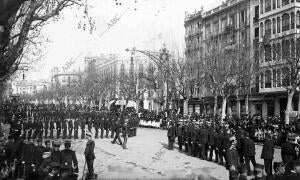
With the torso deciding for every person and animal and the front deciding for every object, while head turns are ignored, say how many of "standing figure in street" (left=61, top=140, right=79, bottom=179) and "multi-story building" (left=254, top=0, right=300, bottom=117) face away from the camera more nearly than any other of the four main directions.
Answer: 1

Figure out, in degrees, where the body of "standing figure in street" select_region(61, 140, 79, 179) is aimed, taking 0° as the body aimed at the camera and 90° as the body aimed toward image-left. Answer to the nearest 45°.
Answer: approximately 180°

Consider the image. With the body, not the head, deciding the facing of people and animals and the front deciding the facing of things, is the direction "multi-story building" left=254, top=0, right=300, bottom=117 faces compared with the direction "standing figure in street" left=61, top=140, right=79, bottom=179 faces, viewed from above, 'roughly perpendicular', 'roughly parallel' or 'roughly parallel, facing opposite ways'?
roughly perpendicular

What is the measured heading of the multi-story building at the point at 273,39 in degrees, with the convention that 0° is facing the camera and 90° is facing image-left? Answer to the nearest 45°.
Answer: approximately 45°

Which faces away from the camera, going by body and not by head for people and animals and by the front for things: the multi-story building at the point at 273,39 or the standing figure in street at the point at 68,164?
the standing figure in street

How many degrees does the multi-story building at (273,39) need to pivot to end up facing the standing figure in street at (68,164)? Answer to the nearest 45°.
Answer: approximately 45° to its left

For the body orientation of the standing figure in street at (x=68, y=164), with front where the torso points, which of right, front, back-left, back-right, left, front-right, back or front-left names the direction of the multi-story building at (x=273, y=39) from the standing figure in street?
front-right
